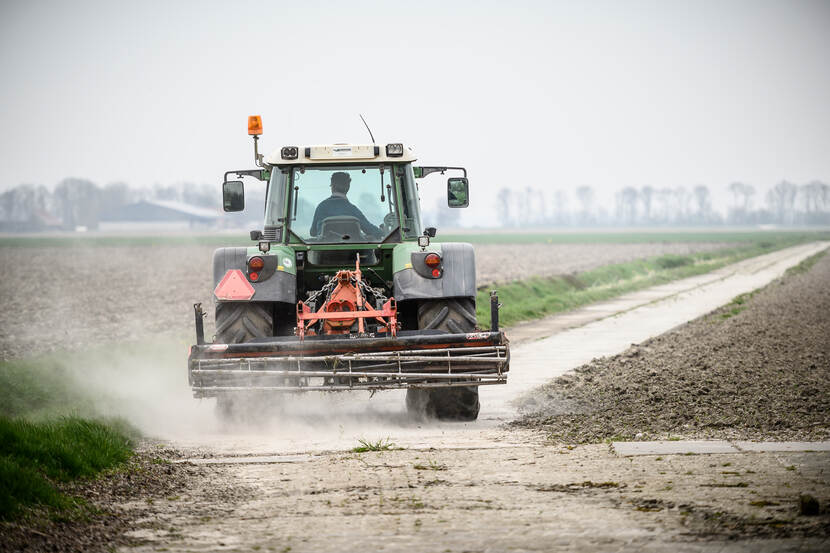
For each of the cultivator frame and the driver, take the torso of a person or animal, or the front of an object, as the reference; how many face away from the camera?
2

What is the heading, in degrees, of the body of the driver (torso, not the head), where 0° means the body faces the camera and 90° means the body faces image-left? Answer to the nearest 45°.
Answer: approximately 180°

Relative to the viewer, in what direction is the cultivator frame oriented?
away from the camera

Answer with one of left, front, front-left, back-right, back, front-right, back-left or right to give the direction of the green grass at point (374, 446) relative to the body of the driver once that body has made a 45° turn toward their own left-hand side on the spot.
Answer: back-left

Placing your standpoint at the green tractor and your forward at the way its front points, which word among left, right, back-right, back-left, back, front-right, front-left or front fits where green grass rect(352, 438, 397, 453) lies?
back

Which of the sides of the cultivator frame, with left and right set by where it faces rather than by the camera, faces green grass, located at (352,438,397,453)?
back

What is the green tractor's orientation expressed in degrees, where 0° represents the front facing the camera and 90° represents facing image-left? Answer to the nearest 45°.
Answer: approximately 180°

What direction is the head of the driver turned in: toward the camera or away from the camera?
away from the camera
